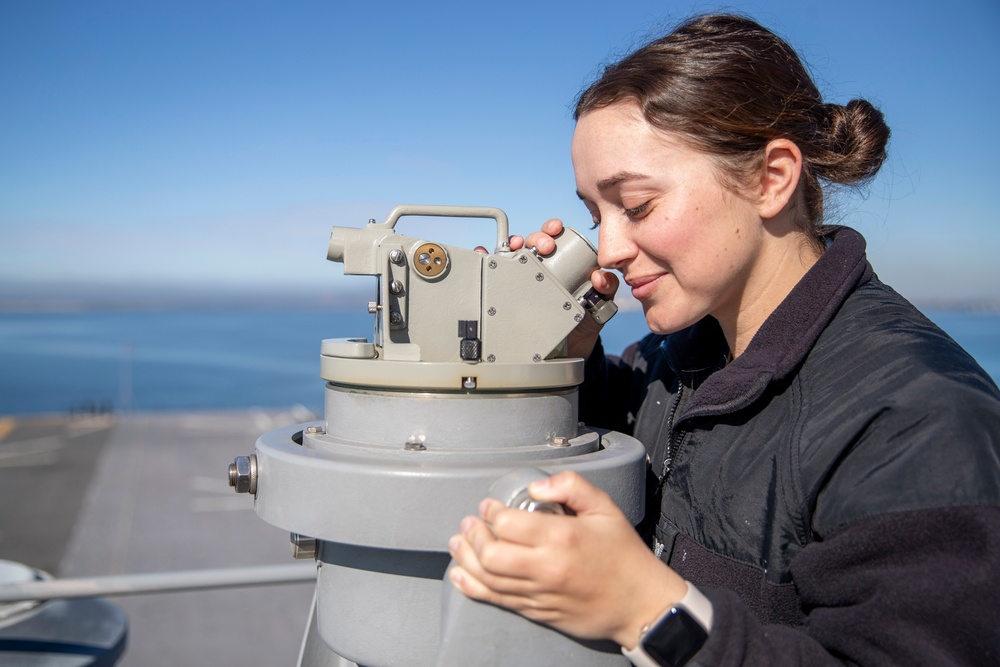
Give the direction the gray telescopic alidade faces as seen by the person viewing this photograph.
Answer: facing to the left of the viewer

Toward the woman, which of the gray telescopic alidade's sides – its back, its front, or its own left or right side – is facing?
back

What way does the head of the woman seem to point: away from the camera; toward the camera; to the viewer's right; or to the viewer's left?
to the viewer's left
